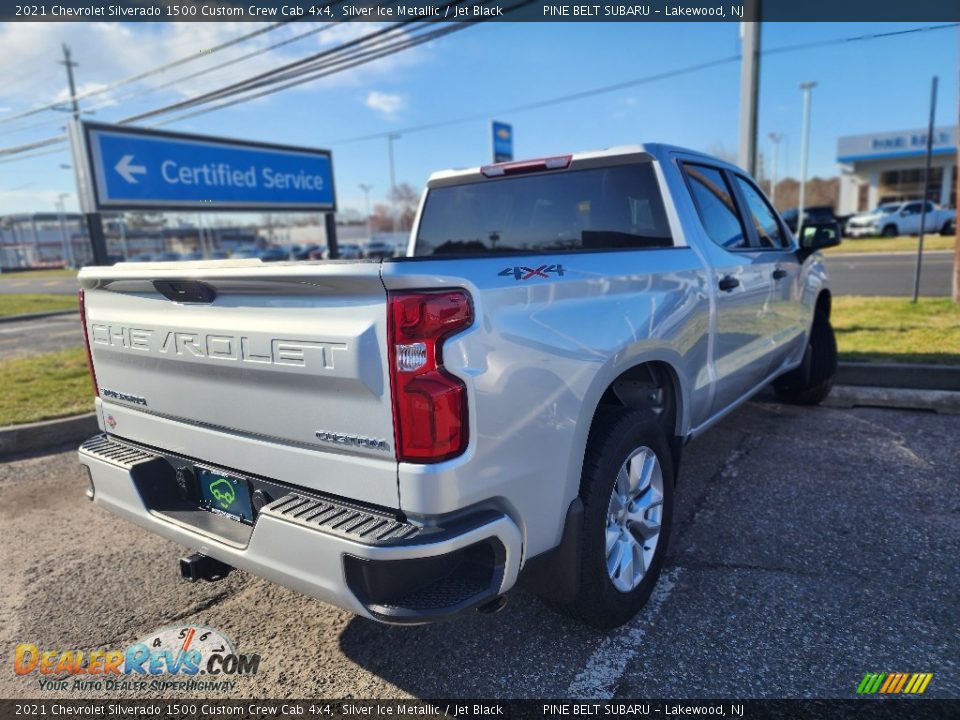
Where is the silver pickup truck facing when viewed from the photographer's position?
facing away from the viewer and to the right of the viewer

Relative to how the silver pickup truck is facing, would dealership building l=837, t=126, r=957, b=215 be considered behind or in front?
in front

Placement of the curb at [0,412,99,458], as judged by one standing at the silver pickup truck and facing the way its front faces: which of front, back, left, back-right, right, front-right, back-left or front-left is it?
left

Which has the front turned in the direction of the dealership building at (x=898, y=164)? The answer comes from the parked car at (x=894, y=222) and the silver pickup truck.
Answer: the silver pickup truck

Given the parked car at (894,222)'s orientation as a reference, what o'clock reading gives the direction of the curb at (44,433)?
The curb is roughly at 11 o'clock from the parked car.

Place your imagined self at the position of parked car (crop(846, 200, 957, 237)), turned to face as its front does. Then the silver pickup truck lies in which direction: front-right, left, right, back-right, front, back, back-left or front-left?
front-left

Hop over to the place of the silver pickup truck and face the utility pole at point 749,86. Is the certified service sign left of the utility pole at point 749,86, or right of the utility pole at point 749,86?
left

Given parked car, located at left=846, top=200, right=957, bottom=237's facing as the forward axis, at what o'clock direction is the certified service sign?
The certified service sign is roughly at 11 o'clock from the parked car.
